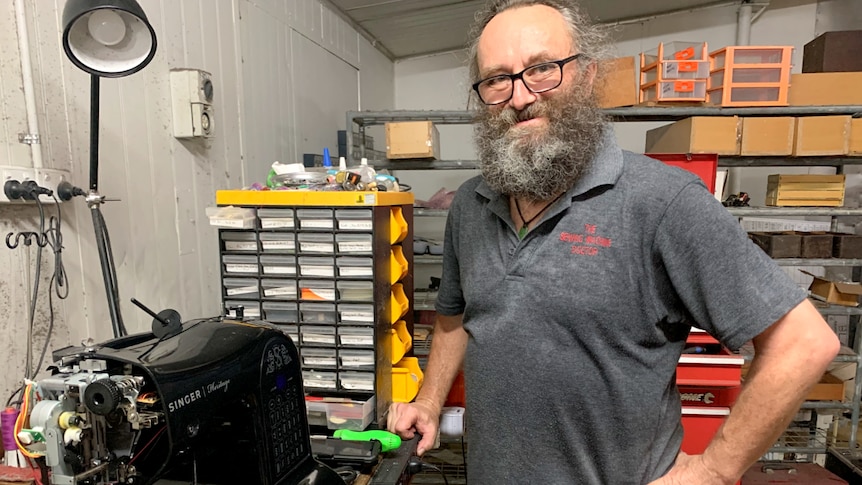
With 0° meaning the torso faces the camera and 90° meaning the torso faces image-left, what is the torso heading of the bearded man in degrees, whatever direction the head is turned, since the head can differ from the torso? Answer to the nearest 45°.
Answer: approximately 45°

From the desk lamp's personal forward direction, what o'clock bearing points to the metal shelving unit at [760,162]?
The metal shelving unit is roughly at 9 o'clock from the desk lamp.

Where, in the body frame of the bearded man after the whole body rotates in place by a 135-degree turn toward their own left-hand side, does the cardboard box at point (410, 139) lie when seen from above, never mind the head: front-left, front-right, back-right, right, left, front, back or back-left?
back-left

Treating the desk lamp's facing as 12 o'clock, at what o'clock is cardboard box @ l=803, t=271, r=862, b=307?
The cardboard box is roughly at 9 o'clock from the desk lamp.

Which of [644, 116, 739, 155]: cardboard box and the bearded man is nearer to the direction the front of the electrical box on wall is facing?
the bearded man

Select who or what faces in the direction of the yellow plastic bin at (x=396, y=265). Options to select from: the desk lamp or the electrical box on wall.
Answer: the electrical box on wall

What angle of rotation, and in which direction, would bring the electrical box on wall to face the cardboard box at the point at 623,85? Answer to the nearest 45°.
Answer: approximately 45° to its left

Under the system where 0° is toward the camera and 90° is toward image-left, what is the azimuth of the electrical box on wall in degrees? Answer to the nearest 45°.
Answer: approximately 315°

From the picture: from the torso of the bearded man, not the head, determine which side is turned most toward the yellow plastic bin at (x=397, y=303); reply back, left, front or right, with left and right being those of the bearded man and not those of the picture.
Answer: right

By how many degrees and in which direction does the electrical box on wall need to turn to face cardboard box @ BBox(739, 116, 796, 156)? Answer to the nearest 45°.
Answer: approximately 45° to its left

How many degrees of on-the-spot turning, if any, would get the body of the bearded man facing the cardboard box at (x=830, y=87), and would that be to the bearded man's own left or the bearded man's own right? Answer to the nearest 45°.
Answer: approximately 180°

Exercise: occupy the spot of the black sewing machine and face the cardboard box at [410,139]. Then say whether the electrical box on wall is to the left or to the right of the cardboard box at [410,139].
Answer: left

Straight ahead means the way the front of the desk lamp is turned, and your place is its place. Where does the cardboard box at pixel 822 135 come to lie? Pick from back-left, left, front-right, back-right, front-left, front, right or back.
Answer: left
